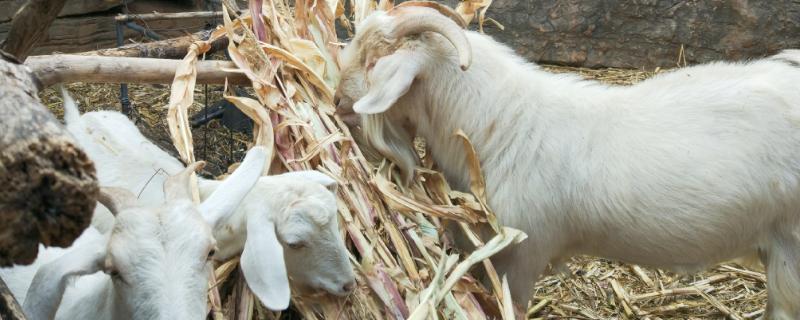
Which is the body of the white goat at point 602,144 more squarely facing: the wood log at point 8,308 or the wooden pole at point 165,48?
the wooden pole

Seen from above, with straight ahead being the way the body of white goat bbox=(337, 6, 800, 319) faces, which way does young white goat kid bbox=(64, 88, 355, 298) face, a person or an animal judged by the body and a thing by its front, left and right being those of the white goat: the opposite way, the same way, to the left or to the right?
the opposite way

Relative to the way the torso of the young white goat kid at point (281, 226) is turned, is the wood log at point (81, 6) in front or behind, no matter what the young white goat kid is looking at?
behind

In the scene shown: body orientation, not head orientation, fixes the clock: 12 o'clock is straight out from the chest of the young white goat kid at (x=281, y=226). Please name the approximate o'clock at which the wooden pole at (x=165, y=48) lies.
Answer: The wooden pole is roughly at 7 o'clock from the young white goat kid.

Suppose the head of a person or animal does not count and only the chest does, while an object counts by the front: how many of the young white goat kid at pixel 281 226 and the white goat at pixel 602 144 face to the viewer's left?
1

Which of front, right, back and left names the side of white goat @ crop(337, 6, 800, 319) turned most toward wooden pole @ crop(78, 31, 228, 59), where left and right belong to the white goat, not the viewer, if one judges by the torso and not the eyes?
front

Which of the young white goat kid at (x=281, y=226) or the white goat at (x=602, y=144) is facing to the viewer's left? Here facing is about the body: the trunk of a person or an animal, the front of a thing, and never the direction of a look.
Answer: the white goat

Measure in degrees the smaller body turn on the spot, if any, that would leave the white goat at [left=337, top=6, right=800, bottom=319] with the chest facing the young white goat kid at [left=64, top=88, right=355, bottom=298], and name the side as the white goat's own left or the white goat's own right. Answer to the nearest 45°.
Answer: approximately 45° to the white goat's own left

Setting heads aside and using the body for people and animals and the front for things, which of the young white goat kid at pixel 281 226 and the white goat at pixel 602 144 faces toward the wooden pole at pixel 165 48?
the white goat

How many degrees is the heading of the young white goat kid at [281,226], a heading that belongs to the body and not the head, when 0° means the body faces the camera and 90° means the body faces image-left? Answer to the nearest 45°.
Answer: approximately 315°

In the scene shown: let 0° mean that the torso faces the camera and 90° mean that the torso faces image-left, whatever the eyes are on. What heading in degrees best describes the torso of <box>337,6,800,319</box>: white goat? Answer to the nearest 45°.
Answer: approximately 90°

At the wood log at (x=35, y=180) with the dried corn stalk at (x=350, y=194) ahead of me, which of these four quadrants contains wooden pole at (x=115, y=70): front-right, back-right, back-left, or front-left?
front-left
